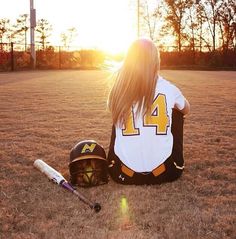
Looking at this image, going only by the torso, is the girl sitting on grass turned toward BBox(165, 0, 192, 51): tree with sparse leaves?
yes

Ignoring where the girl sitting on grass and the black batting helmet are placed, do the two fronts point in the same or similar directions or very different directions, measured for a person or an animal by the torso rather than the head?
very different directions

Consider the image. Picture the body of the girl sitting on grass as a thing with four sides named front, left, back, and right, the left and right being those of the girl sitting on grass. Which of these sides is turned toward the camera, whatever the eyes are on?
back

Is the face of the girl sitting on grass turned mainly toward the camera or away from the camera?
away from the camera

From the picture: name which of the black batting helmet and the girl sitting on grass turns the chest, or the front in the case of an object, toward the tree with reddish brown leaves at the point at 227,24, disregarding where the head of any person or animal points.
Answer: the girl sitting on grass

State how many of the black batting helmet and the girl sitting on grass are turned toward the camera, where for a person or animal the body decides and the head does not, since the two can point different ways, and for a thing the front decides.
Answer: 1

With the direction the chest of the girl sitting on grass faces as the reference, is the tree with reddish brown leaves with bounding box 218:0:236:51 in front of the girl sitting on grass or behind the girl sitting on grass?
in front

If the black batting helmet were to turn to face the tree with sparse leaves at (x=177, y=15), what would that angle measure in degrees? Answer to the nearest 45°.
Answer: approximately 180°

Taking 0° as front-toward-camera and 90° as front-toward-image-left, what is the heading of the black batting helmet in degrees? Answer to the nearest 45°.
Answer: approximately 0°

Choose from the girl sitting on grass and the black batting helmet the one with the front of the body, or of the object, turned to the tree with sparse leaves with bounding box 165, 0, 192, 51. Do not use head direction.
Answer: the girl sitting on grass
